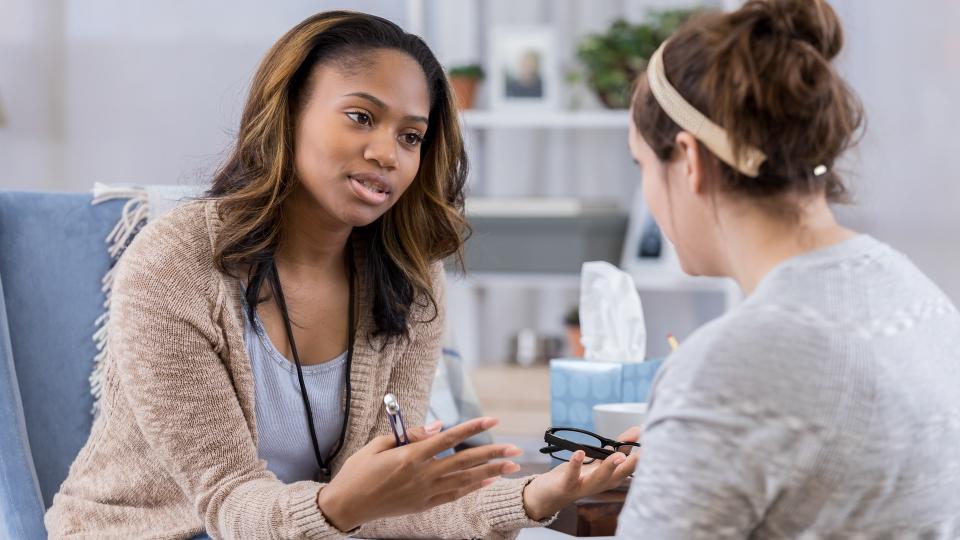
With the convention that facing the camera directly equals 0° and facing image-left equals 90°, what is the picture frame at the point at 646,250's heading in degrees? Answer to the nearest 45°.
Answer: approximately 0°

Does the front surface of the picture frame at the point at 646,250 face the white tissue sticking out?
yes

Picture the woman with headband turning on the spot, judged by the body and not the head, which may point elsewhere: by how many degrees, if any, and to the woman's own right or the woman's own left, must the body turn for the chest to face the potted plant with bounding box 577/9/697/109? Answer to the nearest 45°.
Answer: approximately 45° to the woman's own right

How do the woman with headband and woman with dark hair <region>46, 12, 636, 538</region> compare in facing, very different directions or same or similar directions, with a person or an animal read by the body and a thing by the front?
very different directions

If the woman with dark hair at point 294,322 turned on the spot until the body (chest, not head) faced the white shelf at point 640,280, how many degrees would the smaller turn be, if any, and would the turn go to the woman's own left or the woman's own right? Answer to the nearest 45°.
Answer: approximately 90° to the woman's own left

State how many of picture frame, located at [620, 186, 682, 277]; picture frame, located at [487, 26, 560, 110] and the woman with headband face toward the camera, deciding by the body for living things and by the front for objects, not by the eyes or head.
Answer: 2

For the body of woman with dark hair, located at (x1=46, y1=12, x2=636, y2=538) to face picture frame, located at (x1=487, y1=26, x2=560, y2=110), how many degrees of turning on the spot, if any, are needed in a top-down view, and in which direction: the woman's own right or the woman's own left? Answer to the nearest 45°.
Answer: approximately 135° to the woman's own left

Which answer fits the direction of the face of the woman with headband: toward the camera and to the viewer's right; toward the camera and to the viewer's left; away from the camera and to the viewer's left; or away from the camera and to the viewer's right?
away from the camera and to the viewer's left

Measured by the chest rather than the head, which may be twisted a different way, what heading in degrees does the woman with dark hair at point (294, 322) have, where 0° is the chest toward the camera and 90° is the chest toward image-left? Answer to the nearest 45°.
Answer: approximately 315°

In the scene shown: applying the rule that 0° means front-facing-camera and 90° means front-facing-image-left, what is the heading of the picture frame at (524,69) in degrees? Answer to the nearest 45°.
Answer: approximately 0°

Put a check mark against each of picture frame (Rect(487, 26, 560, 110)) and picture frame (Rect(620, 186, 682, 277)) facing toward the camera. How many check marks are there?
2
